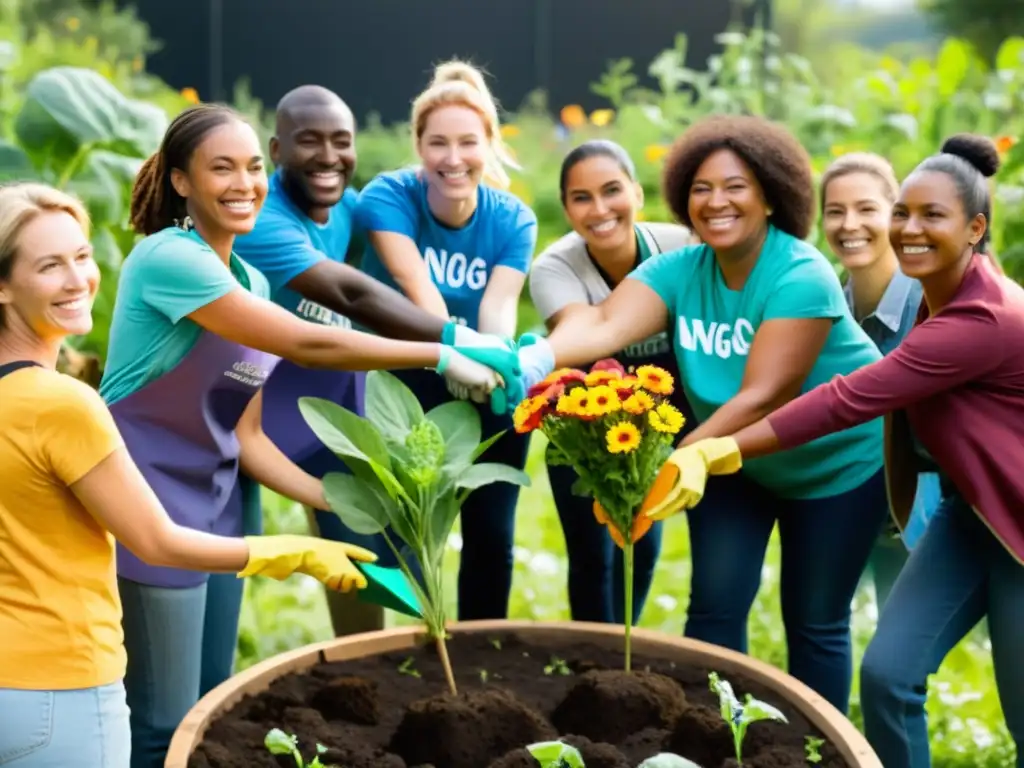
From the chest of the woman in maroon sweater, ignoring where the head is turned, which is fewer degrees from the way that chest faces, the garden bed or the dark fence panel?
the garden bed

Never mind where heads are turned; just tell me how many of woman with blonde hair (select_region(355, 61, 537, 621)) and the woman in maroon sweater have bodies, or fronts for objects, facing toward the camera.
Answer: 1

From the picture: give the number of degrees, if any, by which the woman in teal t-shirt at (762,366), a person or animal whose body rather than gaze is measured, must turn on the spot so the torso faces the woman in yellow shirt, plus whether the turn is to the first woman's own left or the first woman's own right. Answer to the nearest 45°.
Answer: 0° — they already face them

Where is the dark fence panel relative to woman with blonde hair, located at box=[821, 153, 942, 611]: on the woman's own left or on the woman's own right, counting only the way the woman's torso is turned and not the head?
on the woman's own right

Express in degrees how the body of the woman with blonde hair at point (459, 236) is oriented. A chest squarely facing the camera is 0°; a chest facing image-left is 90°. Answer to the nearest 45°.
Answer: approximately 0°
